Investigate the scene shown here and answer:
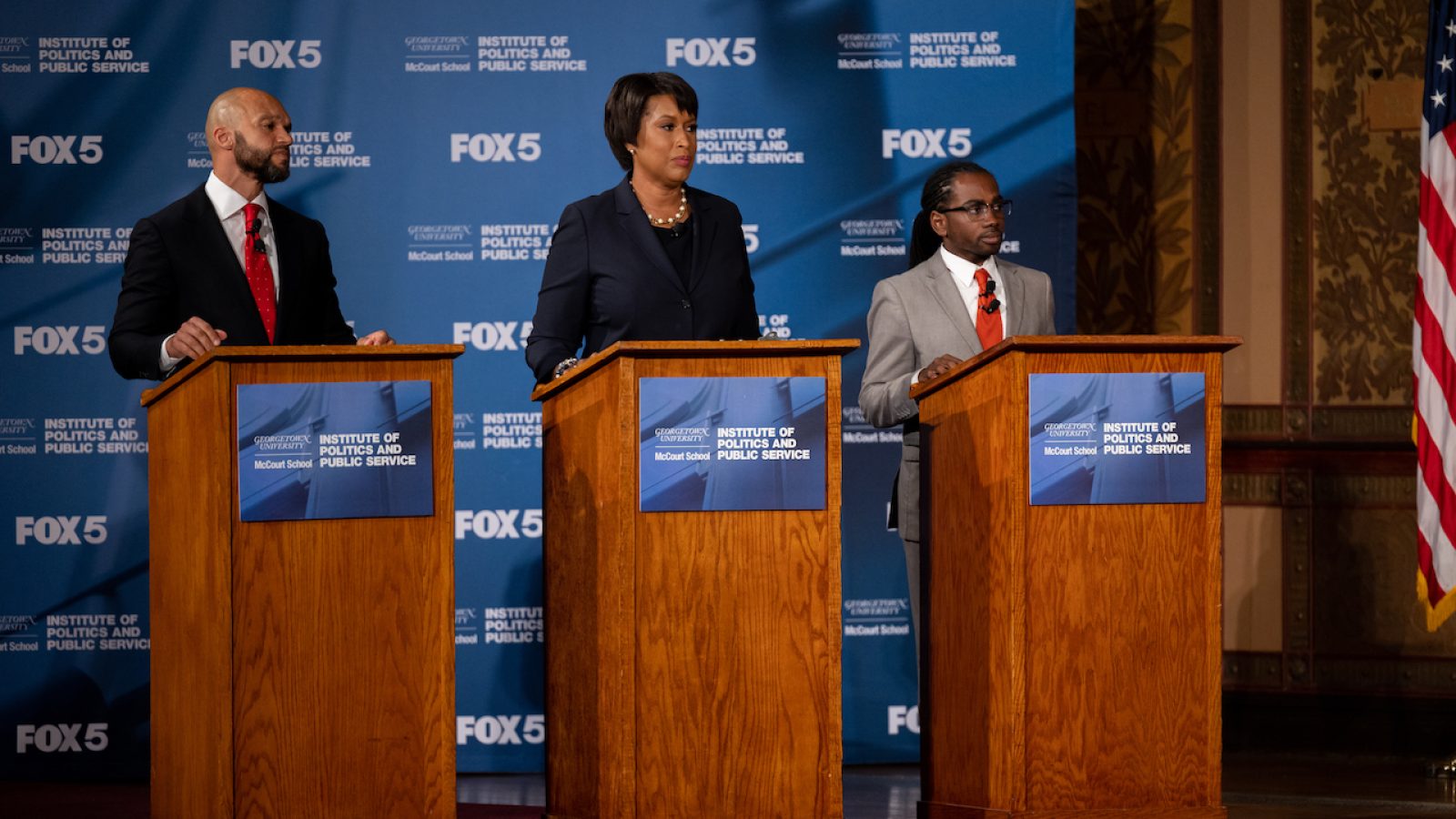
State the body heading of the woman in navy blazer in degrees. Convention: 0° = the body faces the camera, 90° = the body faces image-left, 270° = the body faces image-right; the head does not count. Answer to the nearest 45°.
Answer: approximately 315°

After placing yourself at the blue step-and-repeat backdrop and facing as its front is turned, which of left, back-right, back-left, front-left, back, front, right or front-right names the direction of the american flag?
left

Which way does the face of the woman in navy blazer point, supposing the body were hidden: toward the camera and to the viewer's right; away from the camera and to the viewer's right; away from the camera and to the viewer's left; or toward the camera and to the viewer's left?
toward the camera and to the viewer's right

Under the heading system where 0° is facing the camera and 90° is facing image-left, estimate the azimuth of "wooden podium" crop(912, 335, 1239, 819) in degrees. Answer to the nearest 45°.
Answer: approximately 315°

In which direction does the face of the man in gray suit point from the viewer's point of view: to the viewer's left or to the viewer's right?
to the viewer's right
